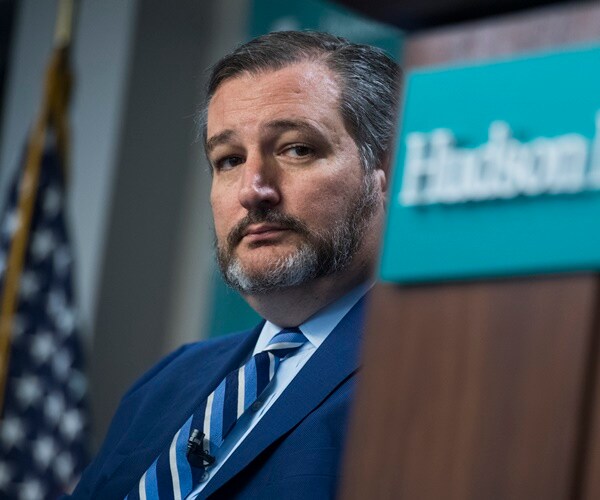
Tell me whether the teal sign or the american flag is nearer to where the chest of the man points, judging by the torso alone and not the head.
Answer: the teal sign

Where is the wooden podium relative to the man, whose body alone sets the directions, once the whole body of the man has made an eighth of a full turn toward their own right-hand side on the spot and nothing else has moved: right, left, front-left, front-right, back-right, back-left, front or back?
left

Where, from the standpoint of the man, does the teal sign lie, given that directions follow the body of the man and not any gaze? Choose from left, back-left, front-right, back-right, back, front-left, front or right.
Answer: front-left

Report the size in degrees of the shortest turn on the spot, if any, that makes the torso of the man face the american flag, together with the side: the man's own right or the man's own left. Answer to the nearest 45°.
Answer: approximately 135° to the man's own right
